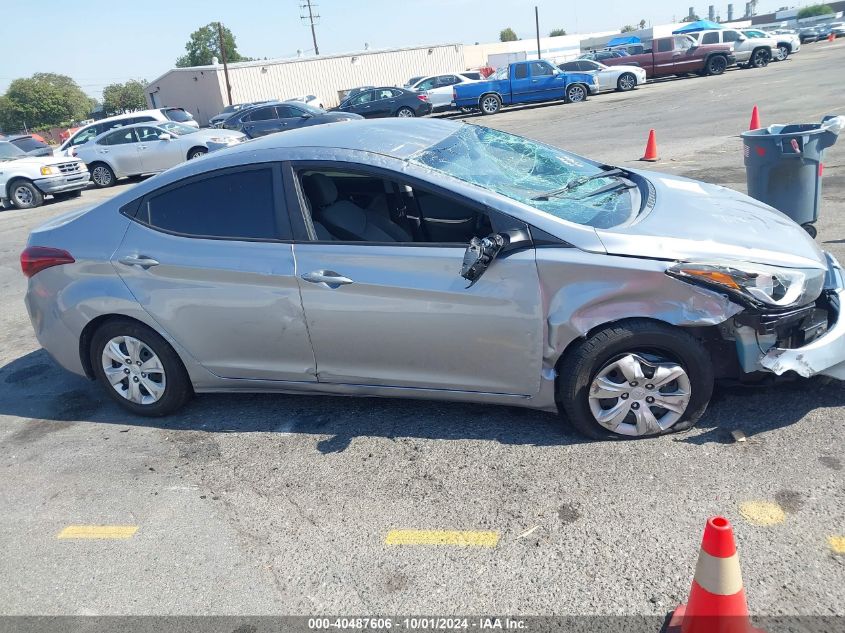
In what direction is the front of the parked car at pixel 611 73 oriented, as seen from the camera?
facing to the right of the viewer

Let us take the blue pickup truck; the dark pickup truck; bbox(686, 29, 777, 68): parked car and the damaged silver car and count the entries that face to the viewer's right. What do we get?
4

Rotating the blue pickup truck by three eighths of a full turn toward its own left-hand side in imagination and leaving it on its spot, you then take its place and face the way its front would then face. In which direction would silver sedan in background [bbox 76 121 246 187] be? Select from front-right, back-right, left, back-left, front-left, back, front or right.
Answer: left

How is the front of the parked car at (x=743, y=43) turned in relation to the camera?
facing to the right of the viewer

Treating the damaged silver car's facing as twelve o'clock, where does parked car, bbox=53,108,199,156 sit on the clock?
The parked car is roughly at 8 o'clock from the damaged silver car.

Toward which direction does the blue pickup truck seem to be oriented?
to the viewer's right

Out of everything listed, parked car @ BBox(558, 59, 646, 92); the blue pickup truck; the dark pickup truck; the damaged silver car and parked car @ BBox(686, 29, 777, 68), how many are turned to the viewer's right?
5

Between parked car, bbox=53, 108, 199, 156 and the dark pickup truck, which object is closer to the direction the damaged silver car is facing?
the dark pickup truck

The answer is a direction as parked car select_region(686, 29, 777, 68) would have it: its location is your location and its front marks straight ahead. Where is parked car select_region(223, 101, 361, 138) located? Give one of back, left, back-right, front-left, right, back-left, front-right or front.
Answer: back-right

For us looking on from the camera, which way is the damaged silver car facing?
facing to the right of the viewer

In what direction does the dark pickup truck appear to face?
to the viewer's right

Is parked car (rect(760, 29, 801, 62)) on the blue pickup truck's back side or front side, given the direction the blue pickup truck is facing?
on the front side
